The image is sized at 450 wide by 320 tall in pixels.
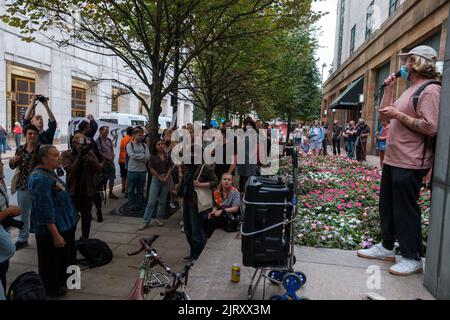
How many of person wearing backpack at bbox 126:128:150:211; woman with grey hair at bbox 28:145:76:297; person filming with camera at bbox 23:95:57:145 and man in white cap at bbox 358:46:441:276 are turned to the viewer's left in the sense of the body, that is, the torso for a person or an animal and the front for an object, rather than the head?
1

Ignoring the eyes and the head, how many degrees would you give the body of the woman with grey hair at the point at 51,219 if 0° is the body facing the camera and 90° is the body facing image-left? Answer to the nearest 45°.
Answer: approximately 270°

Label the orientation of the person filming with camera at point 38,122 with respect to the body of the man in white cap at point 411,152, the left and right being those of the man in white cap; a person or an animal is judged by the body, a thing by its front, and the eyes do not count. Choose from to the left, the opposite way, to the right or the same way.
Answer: the opposite way

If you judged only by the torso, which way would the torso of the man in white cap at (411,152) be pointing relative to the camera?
to the viewer's left

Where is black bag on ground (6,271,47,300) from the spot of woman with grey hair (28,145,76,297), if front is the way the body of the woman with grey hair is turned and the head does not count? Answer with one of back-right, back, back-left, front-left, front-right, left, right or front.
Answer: right

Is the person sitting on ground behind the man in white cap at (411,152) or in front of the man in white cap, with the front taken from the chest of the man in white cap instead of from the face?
in front

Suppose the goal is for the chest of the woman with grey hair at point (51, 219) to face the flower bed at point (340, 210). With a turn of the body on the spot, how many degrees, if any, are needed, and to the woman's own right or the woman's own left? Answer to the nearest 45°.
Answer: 0° — they already face it

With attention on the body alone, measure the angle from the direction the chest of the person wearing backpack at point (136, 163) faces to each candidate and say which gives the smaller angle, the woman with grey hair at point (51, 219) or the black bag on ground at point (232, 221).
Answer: the black bag on ground

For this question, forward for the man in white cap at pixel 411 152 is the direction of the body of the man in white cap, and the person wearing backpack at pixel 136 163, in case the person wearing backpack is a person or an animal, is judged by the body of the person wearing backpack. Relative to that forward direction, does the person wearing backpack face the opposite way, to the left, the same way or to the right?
the opposite way

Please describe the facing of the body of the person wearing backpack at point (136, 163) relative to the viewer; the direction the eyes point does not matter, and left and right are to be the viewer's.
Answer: facing the viewer and to the right of the viewer

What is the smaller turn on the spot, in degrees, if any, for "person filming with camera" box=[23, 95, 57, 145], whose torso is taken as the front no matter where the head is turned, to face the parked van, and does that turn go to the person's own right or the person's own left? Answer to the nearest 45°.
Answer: approximately 135° to the person's own left

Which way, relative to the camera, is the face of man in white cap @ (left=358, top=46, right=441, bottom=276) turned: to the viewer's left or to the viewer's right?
to the viewer's left

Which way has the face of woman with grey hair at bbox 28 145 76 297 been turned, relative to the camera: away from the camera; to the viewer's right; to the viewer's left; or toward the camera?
to the viewer's right

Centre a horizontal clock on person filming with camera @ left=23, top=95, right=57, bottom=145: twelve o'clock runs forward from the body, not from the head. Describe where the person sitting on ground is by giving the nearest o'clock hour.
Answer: The person sitting on ground is roughly at 12 o'clock from the person filming with camera.

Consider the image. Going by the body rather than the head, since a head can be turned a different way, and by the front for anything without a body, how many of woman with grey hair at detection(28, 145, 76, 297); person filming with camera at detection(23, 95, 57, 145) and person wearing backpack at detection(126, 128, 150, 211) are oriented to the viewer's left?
0

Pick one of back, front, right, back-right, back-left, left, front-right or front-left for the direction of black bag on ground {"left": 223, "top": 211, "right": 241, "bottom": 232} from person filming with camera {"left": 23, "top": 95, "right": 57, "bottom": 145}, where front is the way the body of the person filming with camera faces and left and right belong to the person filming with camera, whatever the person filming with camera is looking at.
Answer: front
